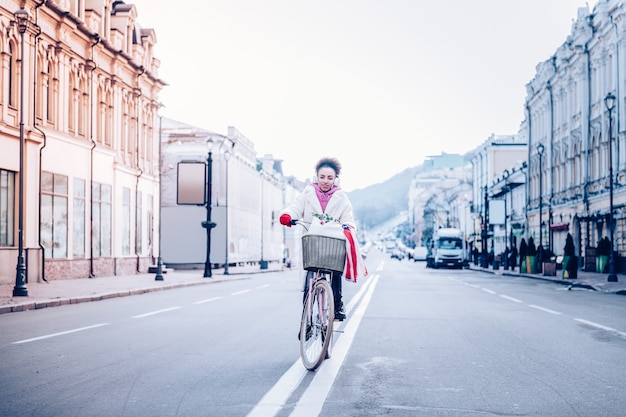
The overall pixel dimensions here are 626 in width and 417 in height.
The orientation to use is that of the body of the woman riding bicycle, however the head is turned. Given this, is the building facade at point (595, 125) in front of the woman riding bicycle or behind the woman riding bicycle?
behind

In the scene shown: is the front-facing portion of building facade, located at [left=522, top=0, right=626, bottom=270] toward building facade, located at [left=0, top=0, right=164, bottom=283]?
yes

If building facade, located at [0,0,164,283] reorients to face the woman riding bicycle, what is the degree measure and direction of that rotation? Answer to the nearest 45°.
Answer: approximately 45° to its right

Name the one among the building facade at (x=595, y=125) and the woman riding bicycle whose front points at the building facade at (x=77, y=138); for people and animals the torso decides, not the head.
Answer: the building facade at (x=595, y=125)

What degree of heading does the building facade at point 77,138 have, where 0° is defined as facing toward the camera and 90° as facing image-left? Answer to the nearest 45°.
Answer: approximately 315°

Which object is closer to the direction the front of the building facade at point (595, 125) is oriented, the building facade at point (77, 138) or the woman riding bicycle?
the building facade

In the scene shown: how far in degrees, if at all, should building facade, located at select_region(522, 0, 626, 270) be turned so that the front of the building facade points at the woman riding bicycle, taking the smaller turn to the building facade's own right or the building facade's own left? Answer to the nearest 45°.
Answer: approximately 45° to the building facade's own left

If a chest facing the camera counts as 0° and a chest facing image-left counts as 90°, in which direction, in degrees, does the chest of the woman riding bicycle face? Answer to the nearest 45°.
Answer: approximately 0°
